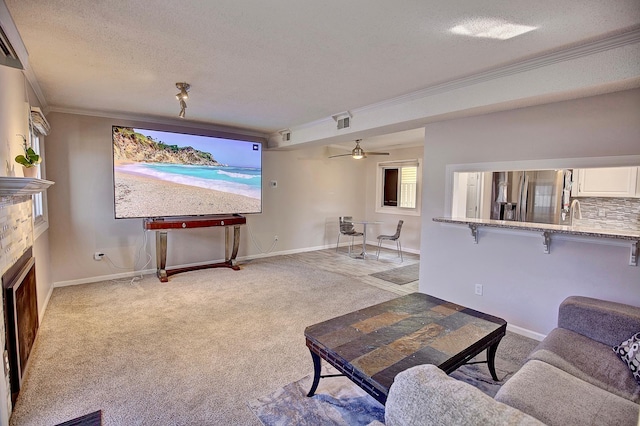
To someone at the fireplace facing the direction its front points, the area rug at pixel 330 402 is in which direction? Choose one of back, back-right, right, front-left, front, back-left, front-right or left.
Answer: front-right

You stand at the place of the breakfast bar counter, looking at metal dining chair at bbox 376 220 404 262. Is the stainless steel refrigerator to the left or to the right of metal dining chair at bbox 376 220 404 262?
right

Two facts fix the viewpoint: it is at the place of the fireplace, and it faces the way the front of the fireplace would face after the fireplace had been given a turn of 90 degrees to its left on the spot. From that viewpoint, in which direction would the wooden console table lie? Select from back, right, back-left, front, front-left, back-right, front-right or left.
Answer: front-right

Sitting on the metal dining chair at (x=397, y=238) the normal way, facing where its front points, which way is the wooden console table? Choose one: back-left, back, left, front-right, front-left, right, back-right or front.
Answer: front-left

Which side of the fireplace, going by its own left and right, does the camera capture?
right

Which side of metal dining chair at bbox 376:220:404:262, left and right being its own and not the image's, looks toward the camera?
left

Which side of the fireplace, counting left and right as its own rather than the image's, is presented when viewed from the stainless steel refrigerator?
front

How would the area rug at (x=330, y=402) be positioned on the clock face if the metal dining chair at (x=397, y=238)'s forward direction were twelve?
The area rug is roughly at 9 o'clock from the metal dining chair.

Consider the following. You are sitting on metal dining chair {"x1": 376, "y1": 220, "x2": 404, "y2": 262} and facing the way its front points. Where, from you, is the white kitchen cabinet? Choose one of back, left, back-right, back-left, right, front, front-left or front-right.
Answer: back-left

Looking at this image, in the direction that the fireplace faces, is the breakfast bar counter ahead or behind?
ahead

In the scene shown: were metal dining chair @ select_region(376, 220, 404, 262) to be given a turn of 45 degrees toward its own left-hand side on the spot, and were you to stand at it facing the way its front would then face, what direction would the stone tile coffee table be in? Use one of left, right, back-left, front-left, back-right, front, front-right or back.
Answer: front-left

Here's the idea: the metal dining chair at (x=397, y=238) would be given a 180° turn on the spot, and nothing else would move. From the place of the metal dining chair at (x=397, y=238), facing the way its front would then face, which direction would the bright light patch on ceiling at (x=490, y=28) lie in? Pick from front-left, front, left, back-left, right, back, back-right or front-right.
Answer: right

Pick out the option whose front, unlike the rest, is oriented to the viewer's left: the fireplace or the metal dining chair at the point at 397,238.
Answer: the metal dining chair

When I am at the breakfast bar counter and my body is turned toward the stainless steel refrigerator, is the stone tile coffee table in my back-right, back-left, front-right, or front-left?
back-left

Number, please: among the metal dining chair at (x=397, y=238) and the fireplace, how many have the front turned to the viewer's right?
1
